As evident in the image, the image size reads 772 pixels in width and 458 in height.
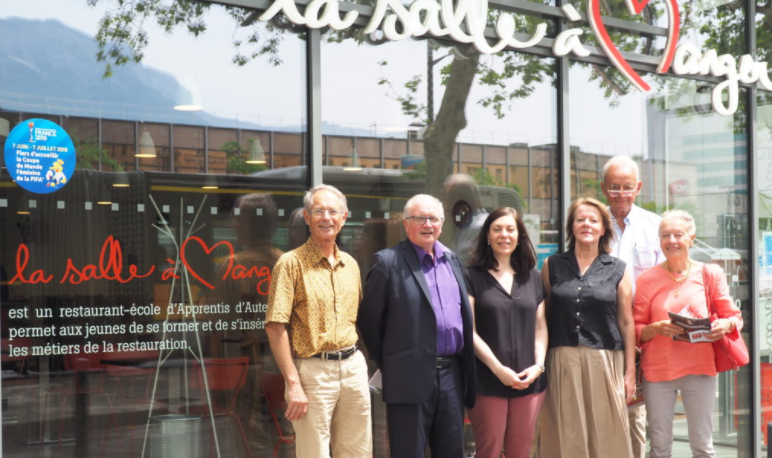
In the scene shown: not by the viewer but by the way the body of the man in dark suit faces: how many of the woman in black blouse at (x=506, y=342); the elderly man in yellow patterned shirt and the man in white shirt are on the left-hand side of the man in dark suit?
2

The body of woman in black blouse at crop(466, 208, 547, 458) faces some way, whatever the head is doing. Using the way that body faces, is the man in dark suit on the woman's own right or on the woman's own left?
on the woman's own right

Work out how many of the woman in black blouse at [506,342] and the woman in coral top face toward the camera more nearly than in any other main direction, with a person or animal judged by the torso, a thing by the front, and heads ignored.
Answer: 2

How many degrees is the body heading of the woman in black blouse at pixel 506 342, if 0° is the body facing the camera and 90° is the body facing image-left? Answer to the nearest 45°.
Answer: approximately 0°

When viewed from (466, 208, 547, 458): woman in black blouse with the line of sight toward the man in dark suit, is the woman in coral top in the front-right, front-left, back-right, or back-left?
back-left

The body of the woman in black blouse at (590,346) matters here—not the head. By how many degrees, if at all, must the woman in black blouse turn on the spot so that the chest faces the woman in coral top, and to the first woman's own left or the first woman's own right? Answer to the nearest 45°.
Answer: approximately 135° to the first woman's own left

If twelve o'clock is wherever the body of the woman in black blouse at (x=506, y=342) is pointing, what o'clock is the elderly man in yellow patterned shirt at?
The elderly man in yellow patterned shirt is roughly at 2 o'clock from the woman in black blouse.

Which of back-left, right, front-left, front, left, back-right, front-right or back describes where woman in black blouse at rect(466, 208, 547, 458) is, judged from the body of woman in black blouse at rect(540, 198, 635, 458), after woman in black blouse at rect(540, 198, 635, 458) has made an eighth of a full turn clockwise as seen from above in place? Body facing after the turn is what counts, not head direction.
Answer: front
